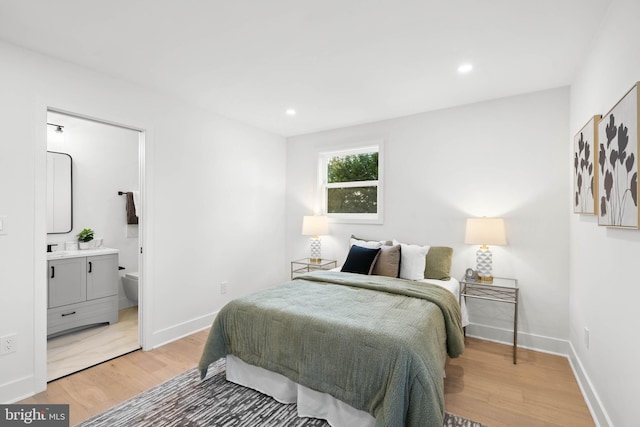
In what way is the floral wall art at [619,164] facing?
to the viewer's left

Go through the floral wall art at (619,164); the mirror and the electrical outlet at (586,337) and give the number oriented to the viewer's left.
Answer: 2

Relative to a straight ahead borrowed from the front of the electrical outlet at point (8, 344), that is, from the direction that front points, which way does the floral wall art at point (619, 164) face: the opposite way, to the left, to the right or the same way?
the opposite way

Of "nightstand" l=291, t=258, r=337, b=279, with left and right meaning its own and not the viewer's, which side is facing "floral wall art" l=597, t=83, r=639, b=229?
left

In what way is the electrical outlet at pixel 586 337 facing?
to the viewer's left

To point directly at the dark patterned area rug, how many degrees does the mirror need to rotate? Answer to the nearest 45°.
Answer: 0° — it already faces it

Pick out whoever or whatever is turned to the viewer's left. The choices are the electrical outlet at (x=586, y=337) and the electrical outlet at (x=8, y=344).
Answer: the electrical outlet at (x=586, y=337)

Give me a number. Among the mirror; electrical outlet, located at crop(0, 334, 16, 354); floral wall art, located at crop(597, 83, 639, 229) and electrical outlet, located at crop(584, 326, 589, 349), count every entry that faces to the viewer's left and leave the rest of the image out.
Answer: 2

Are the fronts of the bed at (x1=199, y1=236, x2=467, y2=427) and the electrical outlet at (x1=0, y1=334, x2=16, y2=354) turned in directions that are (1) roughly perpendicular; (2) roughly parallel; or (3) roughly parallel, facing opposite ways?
roughly perpendicular

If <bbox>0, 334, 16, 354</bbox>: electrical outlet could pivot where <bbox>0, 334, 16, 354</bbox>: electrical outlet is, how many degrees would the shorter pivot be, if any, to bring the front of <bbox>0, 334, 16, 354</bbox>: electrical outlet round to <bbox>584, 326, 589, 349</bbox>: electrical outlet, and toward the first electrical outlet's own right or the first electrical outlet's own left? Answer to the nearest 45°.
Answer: approximately 45° to the first electrical outlet's own left

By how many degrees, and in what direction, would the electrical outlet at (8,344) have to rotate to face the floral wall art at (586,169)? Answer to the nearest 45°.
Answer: approximately 45° to its left

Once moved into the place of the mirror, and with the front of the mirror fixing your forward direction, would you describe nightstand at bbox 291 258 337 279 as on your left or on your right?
on your left
